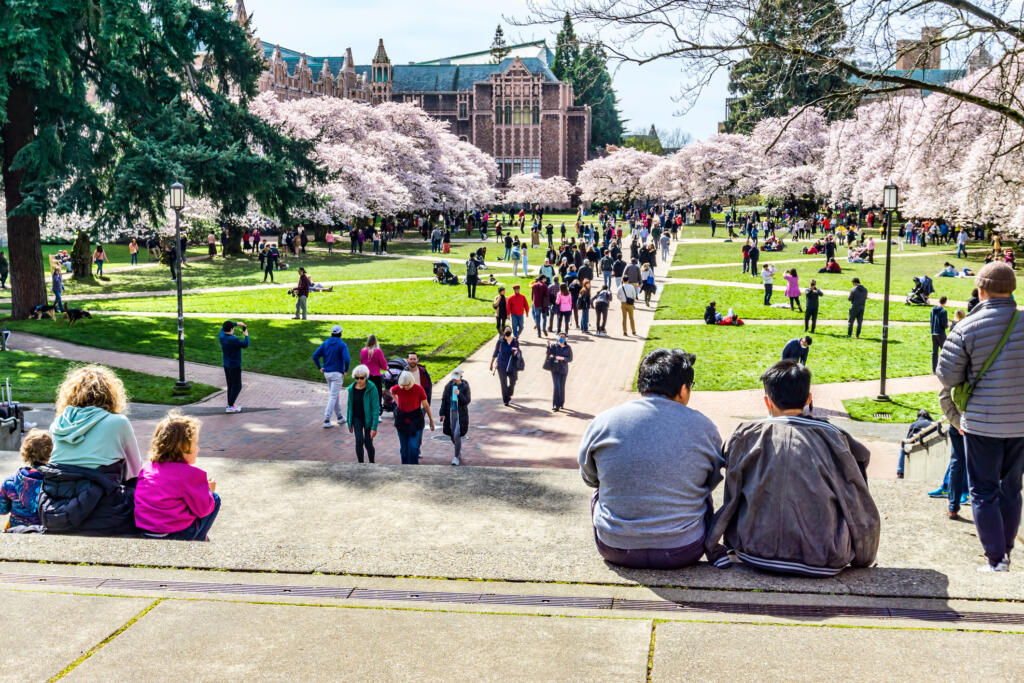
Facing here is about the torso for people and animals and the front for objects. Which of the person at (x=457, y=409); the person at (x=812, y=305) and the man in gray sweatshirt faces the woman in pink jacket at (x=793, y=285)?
the man in gray sweatshirt

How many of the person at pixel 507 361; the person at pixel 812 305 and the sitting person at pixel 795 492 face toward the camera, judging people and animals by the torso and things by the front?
2

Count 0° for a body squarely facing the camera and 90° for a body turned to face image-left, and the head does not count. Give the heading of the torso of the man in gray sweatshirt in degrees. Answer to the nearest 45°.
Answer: approximately 180°

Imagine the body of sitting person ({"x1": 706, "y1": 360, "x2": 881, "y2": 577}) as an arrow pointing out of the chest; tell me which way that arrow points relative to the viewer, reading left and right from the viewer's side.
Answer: facing away from the viewer

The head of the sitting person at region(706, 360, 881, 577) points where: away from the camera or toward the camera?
away from the camera

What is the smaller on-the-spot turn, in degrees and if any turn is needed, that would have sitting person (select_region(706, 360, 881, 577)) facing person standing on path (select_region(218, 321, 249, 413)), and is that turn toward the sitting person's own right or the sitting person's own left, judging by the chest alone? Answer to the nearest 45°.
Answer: approximately 45° to the sitting person's own left
